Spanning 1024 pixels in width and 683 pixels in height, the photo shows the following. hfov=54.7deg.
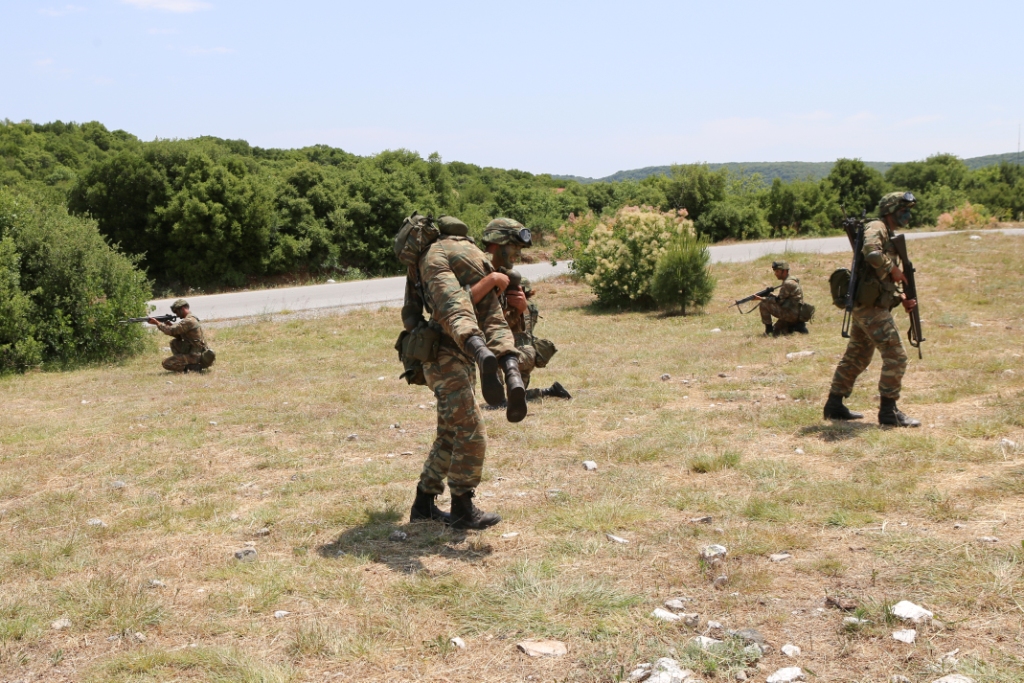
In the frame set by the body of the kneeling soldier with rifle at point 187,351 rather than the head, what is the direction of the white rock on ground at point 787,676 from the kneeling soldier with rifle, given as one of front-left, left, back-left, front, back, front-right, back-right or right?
left

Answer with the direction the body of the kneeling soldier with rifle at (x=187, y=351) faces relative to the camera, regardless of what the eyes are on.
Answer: to the viewer's left

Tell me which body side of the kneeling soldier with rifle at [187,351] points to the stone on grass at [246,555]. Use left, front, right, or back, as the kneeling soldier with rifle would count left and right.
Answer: left

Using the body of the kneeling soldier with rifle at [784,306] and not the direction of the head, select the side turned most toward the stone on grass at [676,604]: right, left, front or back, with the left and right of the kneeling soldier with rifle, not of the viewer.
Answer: left

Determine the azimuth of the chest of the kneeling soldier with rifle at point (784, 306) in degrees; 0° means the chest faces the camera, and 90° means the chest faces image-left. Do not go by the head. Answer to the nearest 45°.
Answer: approximately 90°

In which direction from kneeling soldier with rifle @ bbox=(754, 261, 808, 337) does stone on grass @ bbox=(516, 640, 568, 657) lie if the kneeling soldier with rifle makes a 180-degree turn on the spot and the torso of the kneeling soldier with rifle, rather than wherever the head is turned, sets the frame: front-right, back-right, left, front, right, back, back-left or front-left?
right

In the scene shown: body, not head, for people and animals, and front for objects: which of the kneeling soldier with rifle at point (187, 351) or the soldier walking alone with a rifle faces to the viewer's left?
the kneeling soldier with rifle

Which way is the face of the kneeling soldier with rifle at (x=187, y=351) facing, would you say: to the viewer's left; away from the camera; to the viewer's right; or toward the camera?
to the viewer's left
